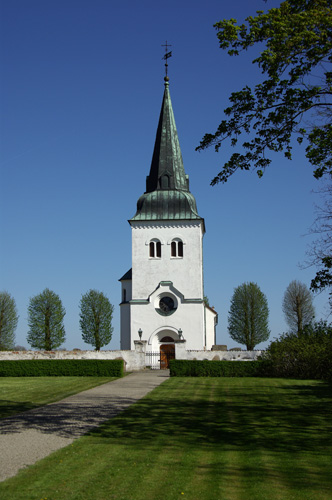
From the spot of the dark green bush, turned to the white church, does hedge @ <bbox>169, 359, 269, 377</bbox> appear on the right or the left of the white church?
left

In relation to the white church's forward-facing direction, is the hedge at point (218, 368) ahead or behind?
ahead

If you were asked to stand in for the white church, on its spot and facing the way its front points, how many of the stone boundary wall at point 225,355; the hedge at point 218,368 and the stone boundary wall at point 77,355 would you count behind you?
0

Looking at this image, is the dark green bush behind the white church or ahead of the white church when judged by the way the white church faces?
ahead

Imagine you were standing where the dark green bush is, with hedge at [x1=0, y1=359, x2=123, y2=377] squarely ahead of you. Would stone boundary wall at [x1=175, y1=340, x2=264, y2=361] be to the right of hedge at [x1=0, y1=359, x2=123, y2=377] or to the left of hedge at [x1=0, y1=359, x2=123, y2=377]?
right

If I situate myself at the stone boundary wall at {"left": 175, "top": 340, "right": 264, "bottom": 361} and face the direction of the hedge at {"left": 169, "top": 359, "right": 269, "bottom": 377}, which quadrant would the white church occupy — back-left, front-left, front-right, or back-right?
back-right

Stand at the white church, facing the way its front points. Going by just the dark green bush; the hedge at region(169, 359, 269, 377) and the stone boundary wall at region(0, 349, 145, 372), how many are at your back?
0

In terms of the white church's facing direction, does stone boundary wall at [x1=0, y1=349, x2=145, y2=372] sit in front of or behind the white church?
in front

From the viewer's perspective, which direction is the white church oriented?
toward the camera
